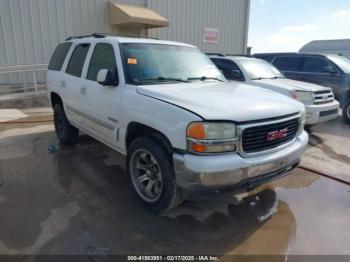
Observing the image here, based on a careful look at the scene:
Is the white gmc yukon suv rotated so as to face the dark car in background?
no

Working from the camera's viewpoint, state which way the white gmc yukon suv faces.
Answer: facing the viewer and to the right of the viewer

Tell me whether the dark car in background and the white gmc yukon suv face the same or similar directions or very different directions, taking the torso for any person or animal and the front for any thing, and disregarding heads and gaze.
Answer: same or similar directions

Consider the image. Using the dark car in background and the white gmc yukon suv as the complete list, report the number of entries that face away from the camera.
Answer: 0

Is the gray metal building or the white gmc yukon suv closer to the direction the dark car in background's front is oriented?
the white gmc yukon suv

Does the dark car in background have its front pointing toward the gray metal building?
no

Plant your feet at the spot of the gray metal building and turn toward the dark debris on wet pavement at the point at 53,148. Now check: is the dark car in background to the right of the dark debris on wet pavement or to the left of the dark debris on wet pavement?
left

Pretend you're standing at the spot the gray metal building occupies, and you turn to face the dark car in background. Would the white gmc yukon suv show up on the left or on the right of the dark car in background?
right
